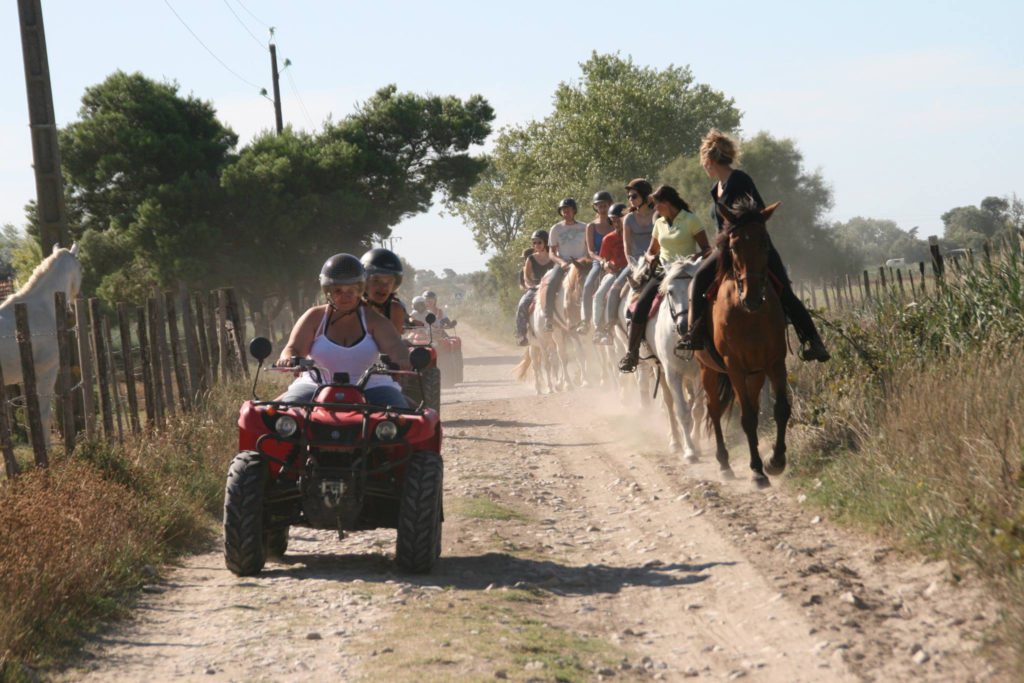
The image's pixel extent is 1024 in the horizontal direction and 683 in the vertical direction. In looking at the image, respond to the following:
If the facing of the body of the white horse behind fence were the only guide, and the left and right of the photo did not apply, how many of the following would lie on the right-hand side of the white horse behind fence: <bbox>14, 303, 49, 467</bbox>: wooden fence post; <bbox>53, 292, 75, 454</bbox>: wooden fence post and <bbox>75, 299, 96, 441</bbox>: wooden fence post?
3

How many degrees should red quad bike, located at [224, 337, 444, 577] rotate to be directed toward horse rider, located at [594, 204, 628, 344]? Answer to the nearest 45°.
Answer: approximately 135° to its left

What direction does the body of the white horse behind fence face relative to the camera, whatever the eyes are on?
to the viewer's right

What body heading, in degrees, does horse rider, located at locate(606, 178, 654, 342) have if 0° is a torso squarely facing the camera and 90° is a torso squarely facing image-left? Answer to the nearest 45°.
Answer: approximately 0°

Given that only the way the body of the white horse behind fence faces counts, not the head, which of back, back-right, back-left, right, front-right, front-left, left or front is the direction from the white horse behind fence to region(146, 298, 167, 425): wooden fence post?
front-right

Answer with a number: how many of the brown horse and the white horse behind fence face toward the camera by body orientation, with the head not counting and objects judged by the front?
1

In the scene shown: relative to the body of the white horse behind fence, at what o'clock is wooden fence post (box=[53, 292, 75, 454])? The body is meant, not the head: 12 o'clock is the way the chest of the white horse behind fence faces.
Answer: The wooden fence post is roughly at 3 o'clock from the white horse behind fence.

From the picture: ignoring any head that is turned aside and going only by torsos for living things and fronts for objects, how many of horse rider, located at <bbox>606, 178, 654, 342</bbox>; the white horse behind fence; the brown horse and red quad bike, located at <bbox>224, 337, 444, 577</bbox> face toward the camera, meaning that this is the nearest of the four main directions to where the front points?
3

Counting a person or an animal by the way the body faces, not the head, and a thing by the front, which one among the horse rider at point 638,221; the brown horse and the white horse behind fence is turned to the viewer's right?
the white horse behind fence
